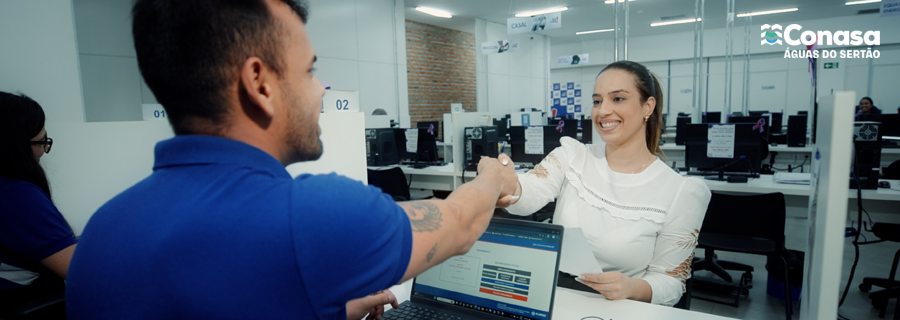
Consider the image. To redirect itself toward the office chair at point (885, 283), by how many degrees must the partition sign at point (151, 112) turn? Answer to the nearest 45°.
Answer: approximately 45° to its left

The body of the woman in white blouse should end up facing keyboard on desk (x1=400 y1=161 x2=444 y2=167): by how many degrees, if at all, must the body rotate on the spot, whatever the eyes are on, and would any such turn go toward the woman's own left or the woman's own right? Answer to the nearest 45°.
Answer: approximately 90° to the woman's own right

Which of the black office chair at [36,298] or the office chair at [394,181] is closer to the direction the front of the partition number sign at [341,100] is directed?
the black office chair

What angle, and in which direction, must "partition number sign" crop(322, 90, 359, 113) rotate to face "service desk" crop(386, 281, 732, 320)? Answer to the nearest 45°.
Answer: approximately 45° to its left

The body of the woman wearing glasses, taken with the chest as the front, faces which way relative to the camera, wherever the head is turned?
to the viewer's right

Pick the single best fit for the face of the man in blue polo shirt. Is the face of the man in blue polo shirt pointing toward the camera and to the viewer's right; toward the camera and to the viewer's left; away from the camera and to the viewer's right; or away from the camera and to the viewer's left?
away from the camera and to the viewer's right

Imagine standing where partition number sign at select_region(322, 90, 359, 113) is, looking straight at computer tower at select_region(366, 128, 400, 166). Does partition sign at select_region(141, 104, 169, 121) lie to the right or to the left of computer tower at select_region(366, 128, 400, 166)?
left

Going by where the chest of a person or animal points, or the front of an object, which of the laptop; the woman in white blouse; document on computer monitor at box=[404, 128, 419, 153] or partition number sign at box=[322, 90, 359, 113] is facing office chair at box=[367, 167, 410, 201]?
the document on computer monitor

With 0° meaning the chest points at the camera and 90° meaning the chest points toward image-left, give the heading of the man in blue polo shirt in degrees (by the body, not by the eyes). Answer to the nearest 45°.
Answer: approximately 225°

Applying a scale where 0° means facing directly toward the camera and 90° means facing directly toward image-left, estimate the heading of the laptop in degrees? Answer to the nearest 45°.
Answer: approximately 45°

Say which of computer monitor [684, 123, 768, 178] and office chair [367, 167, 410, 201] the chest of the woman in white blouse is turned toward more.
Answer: the office chair
